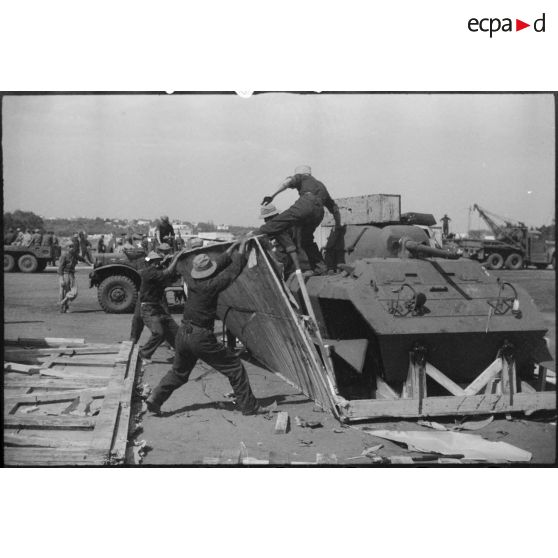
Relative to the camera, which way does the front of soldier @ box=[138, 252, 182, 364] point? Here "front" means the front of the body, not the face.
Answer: to the viewer's right

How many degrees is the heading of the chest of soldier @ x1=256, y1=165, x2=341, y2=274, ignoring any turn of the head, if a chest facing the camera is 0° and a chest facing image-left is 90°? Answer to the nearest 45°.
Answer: approximately 135°

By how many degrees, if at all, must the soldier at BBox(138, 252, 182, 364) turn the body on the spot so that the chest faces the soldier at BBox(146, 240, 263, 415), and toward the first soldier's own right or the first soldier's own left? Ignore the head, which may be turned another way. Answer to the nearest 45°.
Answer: approximately 90° to the first soldier's own right

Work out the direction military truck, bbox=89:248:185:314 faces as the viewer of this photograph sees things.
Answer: facing to the left of the viewer

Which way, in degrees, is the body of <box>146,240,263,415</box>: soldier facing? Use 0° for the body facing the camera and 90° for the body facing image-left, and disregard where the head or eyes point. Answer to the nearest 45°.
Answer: approximately 225°

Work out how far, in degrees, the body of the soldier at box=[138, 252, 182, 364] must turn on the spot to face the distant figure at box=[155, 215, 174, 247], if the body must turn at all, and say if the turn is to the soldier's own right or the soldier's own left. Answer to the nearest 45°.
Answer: approximately 90° to the soldier's own left

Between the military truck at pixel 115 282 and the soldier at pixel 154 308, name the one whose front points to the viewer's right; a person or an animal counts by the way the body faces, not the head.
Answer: the soldier

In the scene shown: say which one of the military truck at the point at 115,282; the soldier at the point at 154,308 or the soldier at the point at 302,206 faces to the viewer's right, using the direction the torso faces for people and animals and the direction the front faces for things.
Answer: the soldier at the point at 154,308

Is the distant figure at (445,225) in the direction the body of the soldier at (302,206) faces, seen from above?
no

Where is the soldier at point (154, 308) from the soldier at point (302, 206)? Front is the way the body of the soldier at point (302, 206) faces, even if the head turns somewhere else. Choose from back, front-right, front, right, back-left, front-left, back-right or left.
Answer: front
